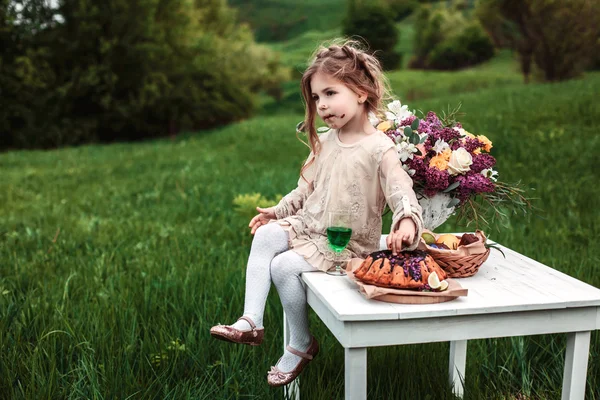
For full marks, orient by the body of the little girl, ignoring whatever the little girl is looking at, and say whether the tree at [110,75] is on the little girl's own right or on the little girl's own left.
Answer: on the little girl's own right

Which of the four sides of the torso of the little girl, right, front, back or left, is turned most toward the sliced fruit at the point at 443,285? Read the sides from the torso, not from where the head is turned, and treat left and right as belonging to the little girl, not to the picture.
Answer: left

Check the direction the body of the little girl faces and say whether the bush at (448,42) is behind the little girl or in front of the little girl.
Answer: behind

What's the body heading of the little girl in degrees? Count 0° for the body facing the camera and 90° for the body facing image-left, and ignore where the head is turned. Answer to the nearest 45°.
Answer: approximately 45°

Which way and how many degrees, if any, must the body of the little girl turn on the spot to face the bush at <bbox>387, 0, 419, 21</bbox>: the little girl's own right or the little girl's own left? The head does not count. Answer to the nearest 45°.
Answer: approximately 135° to the little girl's own right
